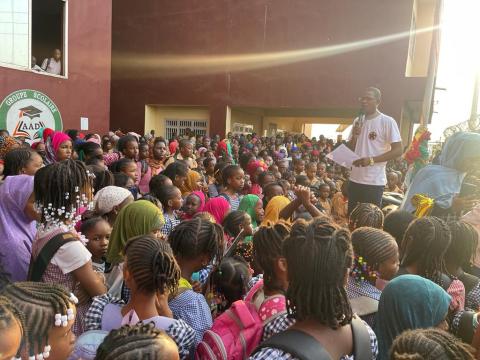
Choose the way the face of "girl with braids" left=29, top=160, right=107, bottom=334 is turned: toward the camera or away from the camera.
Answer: away from the camera

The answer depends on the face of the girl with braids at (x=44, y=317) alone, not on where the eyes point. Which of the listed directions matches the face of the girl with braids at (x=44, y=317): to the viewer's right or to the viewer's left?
to the viewer's right

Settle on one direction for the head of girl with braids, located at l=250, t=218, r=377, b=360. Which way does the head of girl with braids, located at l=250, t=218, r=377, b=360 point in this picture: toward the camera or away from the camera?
away from the camera

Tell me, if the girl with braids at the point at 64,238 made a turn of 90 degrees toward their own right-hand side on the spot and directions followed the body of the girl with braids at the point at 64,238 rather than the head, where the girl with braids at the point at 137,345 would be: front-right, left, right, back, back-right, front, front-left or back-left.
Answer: front-right

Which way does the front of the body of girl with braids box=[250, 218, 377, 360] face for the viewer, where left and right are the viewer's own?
facing away from the viewer

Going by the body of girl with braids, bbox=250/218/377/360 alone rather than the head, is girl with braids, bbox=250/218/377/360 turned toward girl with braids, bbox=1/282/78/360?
no

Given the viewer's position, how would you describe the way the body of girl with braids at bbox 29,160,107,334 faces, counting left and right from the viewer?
facing away from the viewer and to the right of the viewer

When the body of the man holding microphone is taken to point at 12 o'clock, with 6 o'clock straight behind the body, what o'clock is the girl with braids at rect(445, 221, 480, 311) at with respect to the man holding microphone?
The girl with braids is roughly at 10 o'clock from the man holding microphone.

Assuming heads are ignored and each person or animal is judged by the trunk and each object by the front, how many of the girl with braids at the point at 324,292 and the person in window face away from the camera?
1

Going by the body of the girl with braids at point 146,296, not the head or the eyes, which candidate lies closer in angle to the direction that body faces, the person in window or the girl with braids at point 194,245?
the person in window

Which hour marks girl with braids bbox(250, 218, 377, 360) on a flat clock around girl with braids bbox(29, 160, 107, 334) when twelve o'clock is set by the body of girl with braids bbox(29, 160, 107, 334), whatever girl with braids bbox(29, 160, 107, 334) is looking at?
girl with braids bbox(250, 218, 377, 360) is roughly at 3 o'clock from girl with braids bbox(29, 160, 107, 334).

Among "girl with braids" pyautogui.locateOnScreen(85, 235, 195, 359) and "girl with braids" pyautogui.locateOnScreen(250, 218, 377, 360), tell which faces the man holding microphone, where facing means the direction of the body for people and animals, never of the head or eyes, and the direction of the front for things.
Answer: "girl with braids" pyautogui.locateOnScreen(250, 218, 377, 360)

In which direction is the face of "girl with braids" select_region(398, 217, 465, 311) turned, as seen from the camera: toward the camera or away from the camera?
away from the camera

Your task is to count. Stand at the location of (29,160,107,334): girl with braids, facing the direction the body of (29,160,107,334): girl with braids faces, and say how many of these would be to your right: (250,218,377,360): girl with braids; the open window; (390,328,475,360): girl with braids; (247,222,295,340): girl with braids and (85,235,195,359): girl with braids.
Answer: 4

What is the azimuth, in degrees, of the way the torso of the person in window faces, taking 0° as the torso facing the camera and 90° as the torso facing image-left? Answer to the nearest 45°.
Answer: approximately 315°

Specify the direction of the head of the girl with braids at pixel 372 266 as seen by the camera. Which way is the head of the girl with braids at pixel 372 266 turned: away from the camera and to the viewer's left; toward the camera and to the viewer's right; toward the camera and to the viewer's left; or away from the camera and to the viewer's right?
away from the camera and to the viewer's right
